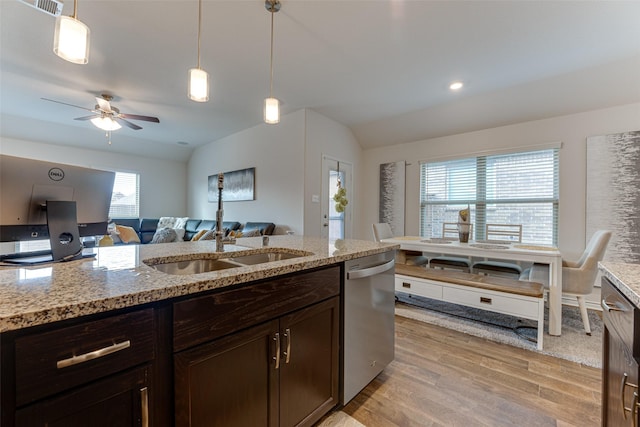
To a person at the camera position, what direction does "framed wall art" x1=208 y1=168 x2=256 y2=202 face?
facing the viewer and to the left of the viewer

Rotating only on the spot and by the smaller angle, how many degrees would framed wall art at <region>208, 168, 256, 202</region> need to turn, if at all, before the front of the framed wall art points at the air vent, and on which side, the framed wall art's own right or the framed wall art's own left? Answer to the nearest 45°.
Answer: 0° — it already faces it

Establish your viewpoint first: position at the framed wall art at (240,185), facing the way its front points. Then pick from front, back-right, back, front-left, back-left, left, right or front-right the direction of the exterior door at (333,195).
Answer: left

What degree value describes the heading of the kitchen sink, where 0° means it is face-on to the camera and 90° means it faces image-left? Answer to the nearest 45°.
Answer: approximately 315°

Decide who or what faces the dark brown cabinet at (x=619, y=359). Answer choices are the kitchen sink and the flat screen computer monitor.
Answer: the kitchen sink

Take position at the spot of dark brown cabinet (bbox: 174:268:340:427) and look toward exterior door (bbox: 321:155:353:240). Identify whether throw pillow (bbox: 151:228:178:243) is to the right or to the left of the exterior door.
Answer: left

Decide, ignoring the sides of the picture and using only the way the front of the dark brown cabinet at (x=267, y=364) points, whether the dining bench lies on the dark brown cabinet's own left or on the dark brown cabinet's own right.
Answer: on the dark brown cabinet's own left

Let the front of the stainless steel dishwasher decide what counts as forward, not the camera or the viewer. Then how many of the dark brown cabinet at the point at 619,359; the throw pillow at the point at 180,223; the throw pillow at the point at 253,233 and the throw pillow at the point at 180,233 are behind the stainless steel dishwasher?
3

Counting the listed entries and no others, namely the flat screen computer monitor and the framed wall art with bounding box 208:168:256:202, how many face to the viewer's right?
0

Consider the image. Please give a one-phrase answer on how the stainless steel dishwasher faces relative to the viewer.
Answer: facing the viewer and to the right of the viewer

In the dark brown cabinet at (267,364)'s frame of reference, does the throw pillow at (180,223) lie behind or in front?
behind

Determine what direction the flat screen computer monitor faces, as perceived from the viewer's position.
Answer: facing away from the viewer and to the left of the viewer

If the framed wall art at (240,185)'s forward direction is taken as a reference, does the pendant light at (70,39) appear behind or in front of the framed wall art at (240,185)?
in front

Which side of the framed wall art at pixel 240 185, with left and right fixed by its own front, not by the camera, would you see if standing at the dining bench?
left

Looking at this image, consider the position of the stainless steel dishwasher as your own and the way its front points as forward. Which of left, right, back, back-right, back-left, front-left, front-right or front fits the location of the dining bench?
left
